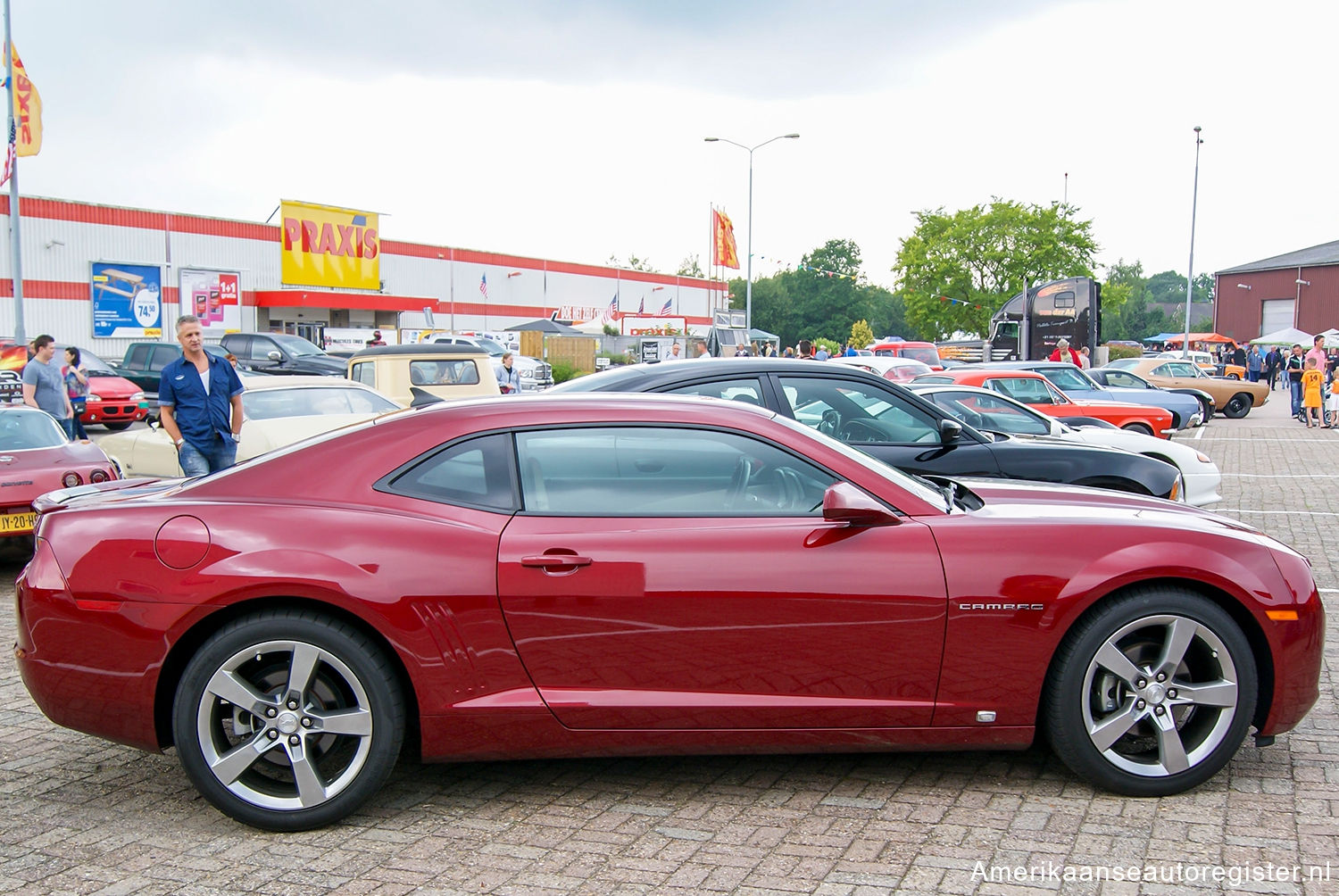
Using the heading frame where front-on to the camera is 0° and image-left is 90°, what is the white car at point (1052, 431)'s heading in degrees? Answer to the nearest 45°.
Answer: approximately 270°

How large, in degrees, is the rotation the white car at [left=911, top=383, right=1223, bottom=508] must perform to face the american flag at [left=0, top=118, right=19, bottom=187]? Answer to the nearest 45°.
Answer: approximately 180°

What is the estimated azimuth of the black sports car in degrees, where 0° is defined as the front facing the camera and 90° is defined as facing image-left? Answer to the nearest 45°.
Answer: approximately 270°

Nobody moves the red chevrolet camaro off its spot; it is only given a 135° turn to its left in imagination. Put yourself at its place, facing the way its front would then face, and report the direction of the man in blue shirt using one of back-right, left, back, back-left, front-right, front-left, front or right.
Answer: front

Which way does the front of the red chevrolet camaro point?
to the viewer's right

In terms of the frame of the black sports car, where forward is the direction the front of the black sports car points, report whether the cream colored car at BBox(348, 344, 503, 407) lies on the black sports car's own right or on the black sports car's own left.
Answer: on the black sports car's own left

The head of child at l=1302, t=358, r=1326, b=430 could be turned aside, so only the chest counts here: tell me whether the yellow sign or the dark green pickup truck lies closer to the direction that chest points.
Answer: the yellow sign
